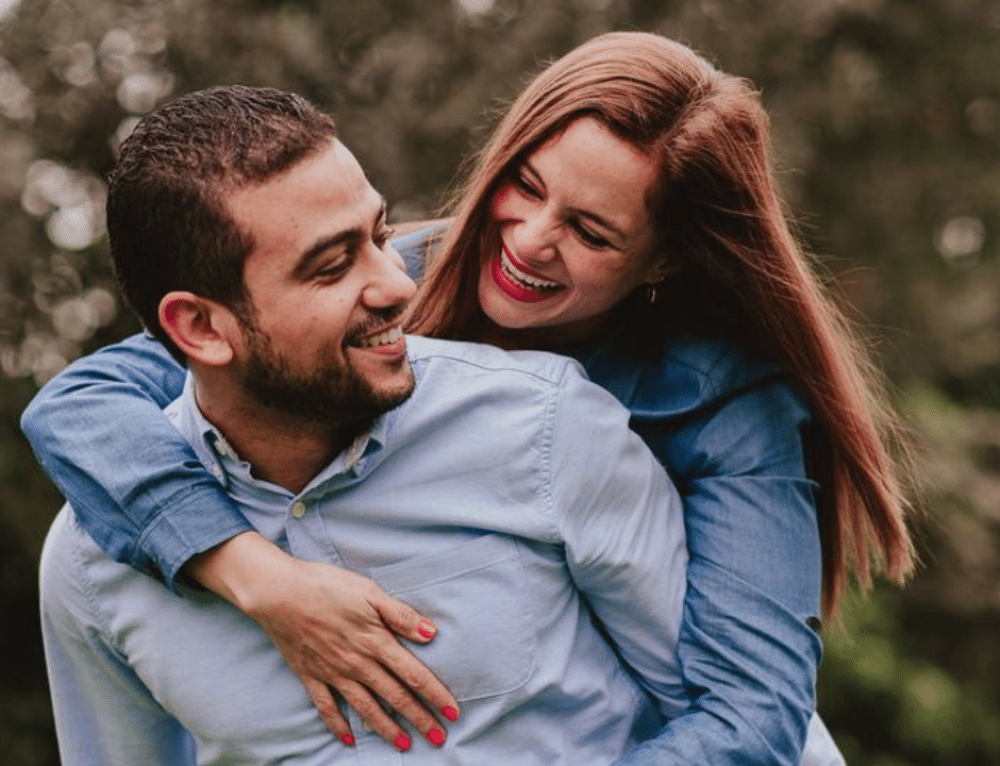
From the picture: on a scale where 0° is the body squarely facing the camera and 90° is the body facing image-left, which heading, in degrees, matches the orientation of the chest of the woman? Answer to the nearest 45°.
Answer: approximately 45°

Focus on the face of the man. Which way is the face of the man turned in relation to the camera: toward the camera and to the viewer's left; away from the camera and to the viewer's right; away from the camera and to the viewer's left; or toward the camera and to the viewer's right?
toward the camera and to the viewer's right

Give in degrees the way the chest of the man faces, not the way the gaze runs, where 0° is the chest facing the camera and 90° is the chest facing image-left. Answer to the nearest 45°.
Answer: approximately 0°
